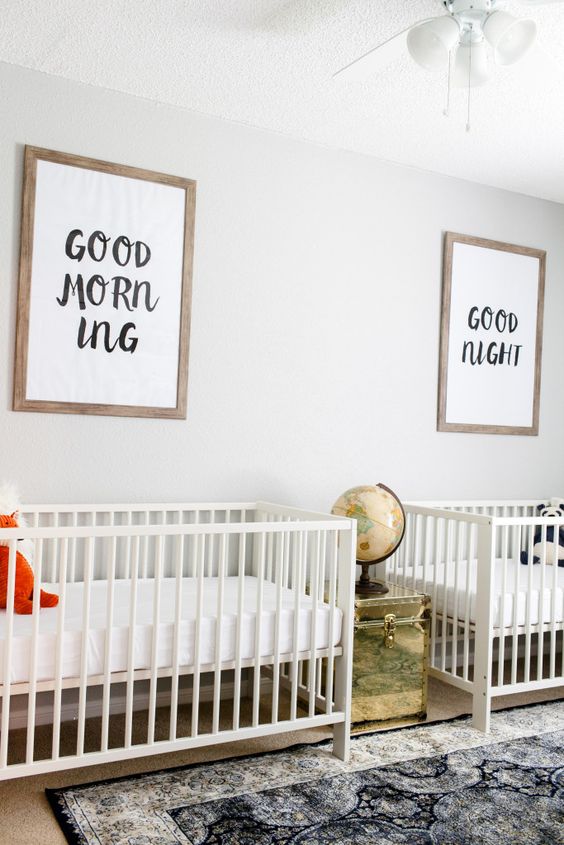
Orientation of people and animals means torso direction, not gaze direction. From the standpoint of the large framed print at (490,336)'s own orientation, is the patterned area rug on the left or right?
on its right

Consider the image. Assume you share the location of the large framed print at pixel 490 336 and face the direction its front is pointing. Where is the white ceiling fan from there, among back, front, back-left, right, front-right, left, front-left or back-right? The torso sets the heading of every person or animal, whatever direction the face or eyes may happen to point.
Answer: front-right

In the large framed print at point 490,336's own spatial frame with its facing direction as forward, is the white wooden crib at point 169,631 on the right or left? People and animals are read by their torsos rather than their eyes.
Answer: on its right

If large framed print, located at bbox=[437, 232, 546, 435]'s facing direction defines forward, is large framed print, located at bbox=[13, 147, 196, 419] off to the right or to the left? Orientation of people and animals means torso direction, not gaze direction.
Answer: on its right

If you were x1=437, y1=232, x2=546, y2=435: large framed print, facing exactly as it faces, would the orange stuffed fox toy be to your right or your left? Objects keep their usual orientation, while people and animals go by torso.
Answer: on your right

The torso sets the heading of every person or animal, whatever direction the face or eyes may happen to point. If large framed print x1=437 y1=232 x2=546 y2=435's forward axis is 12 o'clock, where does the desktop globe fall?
The desktop globe is roughly at 2 o'clock from the large framed print.

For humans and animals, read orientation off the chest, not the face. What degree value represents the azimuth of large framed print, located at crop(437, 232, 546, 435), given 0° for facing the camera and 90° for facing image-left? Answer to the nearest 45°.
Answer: approximately 315°
